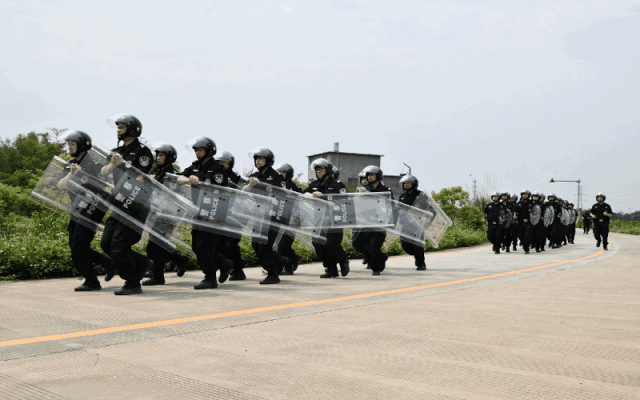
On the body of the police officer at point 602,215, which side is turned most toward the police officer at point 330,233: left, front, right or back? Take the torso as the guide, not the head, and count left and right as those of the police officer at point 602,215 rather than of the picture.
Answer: front

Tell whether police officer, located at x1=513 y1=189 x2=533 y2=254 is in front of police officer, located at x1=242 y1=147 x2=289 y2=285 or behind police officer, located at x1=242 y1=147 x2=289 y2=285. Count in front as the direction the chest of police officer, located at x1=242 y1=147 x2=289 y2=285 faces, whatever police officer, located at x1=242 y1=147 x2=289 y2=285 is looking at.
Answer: behind

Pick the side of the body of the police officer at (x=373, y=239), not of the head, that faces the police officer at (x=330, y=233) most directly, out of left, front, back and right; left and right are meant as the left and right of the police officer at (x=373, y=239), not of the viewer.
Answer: front

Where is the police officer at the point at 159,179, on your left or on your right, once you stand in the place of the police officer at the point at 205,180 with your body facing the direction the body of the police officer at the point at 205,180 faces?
on your right

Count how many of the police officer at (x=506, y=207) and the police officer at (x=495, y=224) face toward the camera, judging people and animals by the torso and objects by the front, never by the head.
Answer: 2

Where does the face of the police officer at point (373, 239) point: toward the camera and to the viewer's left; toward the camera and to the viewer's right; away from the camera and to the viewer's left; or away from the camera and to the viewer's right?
toward the camera and to the viewer's left

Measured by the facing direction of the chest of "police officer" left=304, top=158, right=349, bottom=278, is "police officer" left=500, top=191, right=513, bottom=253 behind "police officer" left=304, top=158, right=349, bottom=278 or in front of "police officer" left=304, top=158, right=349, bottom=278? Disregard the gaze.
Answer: behind

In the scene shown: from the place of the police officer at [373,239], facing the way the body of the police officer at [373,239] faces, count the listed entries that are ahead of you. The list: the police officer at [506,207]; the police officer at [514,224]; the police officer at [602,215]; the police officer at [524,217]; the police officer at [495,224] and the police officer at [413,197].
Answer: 0

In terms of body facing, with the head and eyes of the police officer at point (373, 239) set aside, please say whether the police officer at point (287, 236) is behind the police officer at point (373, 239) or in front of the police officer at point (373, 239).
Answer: in front

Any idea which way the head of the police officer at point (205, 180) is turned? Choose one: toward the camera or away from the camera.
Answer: toward the camera

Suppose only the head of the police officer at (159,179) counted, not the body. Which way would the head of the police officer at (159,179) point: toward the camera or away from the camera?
toward the camera

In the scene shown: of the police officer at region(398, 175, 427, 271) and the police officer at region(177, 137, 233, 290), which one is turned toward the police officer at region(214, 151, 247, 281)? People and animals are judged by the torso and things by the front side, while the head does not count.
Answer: the police officer at region(398, 175, 427, 271)

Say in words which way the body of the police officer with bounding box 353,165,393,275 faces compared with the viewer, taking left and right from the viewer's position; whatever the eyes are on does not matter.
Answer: facing the viewer and to the left of the viewer

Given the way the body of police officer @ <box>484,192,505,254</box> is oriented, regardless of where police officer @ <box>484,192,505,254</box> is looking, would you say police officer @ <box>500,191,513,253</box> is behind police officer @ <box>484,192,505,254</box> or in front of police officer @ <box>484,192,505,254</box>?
behind

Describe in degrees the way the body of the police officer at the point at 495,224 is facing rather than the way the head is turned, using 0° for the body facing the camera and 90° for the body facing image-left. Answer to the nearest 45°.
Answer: approximately 0°

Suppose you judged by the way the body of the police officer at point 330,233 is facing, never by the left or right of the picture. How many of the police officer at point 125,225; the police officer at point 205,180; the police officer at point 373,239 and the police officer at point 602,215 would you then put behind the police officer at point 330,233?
2

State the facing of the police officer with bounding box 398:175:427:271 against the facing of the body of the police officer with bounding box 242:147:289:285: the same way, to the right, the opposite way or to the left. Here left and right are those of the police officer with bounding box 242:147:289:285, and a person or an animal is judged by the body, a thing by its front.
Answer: the same way

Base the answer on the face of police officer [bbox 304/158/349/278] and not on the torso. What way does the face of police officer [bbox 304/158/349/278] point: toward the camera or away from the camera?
toward the camera

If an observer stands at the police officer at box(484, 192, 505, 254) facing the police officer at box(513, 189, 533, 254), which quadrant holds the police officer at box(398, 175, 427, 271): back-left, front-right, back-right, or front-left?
back-right

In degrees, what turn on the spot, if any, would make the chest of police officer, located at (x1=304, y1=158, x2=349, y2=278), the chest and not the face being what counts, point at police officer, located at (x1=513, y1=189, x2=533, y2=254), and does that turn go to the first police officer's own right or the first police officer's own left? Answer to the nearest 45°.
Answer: approximately 180°

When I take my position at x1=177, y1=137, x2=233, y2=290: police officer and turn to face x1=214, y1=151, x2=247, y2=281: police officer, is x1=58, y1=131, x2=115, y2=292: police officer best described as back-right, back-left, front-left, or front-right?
back-left
